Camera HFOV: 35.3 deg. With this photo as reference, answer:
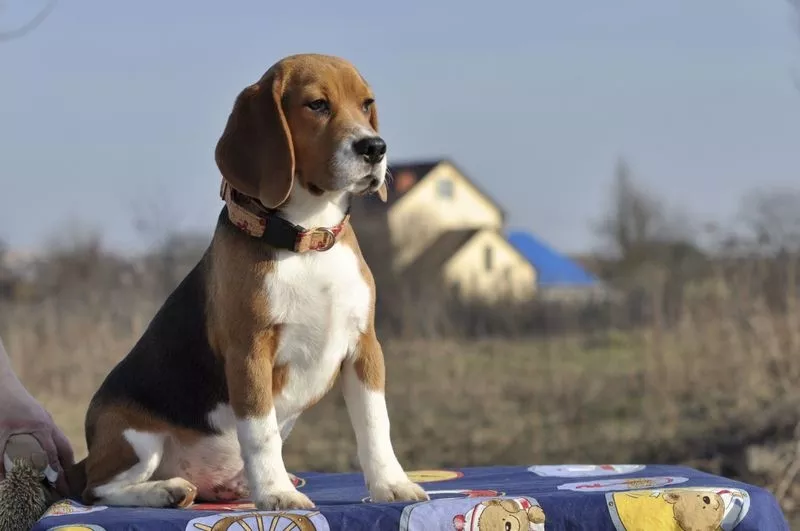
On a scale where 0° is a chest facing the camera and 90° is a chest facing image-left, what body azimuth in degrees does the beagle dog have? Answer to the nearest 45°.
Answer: approximately 315°

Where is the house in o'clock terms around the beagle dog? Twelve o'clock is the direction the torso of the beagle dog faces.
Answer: The house is roughly at 8 o'clock from the beagle dog.
